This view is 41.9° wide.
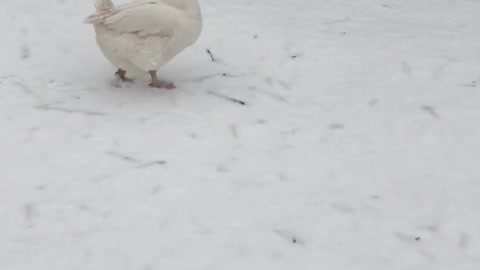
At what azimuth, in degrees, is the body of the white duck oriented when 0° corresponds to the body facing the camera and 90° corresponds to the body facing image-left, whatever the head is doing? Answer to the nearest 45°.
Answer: approximately 270°
